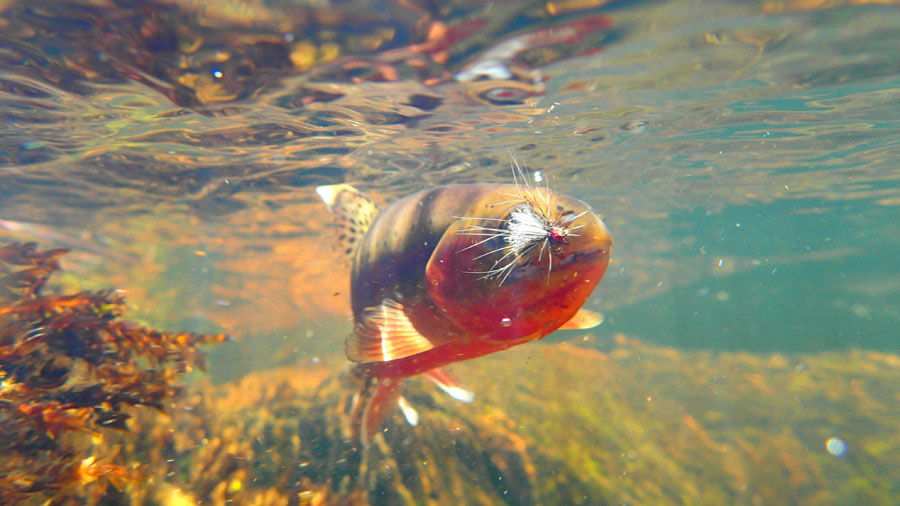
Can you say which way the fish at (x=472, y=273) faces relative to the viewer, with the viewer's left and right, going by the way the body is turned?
facing the viewer and to the right of the viewer
